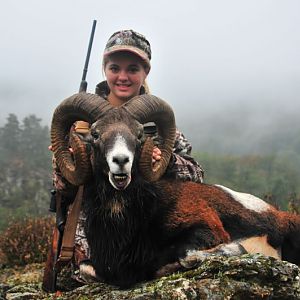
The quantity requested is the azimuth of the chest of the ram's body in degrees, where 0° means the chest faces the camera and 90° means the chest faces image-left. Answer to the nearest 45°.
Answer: approximately 45°

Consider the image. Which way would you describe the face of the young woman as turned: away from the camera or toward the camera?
toward the camera

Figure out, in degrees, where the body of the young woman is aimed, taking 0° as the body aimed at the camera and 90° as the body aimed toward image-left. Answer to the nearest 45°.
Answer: approximately 0°
